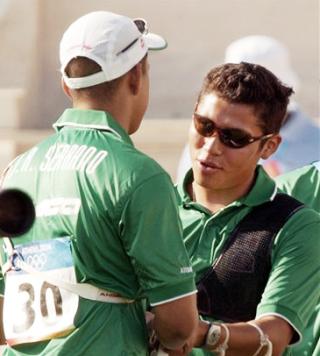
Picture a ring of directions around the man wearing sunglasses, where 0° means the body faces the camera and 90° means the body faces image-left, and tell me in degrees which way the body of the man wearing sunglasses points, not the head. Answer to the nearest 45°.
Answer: approximately 45°

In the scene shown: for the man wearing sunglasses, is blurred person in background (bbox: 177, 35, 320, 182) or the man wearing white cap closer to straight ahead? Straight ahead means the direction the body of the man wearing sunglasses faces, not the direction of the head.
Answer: the man wearing white cap

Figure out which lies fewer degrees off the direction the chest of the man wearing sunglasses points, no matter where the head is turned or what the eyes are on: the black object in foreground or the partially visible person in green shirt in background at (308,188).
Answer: the black object in foreground

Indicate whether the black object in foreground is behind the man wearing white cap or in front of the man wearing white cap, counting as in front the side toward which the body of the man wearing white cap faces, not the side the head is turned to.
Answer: behind

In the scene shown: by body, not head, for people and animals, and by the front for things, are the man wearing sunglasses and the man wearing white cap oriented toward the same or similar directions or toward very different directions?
very different directions

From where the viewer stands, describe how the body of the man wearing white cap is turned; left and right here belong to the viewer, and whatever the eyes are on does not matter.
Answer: facing away from the viewer and to the right of the viewer

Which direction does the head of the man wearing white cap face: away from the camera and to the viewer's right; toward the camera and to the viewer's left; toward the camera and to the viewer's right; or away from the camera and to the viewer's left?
away from the camera and to the viewer's right

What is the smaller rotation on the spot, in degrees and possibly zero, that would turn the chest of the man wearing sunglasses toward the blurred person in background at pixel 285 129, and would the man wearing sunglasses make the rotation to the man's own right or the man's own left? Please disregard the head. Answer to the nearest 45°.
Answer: approximately 135° to the man's own right

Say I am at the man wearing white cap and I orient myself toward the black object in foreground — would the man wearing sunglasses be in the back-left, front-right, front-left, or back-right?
back-left

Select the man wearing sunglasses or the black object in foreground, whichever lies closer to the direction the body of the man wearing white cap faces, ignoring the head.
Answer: the man wearing sunglasses
